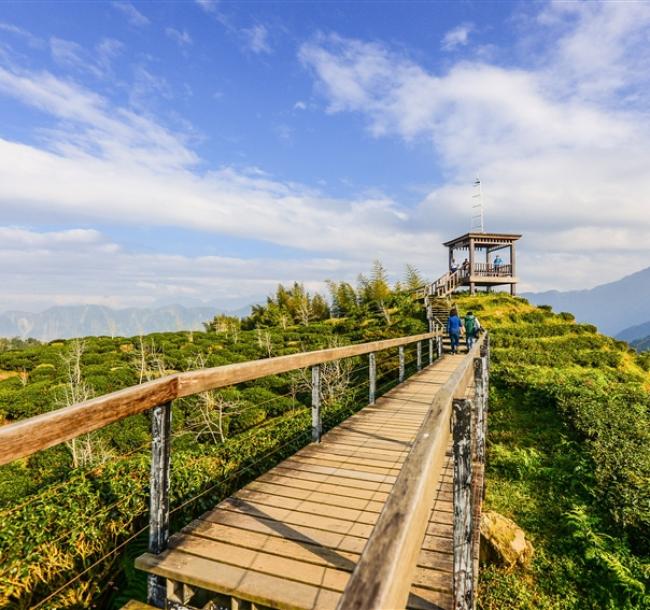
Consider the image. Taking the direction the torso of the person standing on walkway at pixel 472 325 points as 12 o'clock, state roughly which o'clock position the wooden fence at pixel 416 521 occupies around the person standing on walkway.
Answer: The wooden fence is roughly at 6 o'clock from the person standing on walkway.

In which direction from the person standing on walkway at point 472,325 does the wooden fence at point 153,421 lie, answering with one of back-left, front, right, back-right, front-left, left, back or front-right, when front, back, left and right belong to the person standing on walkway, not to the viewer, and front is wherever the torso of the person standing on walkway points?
back

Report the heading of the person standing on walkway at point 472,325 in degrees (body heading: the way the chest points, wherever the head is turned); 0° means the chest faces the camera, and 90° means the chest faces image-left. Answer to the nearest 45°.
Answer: approximately 180°

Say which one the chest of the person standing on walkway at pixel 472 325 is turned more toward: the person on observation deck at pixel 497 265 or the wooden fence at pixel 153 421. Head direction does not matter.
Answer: the person on observation deck

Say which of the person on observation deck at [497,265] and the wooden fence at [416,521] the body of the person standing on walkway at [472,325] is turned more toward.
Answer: the person on observation deck

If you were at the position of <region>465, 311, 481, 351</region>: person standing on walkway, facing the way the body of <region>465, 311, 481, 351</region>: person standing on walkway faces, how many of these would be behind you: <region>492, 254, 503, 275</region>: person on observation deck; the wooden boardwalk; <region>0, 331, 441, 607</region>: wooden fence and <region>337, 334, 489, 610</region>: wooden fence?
3

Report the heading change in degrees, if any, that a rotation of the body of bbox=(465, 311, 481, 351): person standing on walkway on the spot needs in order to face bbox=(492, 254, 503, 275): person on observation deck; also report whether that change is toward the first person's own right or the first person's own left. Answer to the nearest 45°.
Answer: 0° — they already face them
